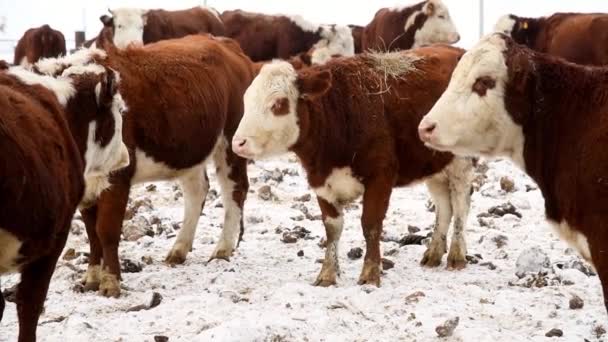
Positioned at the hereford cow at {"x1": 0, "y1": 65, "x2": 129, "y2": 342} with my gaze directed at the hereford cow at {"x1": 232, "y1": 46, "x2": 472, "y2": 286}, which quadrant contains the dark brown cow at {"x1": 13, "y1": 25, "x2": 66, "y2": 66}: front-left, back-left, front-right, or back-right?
front-left

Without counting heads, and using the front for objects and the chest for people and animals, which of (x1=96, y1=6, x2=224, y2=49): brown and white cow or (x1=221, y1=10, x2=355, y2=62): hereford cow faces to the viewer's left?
the brown and white cow

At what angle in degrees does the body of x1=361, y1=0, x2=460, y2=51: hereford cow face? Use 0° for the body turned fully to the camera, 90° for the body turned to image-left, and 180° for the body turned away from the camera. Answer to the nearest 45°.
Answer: approximately 315°

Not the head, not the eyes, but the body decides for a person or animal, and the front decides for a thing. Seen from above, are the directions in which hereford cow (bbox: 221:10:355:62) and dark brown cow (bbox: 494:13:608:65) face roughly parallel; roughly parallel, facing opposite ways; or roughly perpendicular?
roughly parallel, facing opposite ways

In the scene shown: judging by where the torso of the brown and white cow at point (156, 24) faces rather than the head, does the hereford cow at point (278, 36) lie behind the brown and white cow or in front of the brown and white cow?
behind

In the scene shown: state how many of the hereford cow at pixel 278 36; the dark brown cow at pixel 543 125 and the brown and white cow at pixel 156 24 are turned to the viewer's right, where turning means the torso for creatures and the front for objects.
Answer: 1

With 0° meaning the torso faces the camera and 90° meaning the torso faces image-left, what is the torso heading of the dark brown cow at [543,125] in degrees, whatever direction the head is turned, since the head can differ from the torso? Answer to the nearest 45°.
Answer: approximately 90°

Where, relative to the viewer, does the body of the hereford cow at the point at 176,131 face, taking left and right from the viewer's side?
facing the viewer and to the left of the viewer

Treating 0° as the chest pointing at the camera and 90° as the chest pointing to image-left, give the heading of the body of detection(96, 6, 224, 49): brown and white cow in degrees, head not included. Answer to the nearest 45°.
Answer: approximately 90°

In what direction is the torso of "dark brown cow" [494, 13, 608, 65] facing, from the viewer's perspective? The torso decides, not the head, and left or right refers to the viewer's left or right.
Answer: facing to the left of the viewer

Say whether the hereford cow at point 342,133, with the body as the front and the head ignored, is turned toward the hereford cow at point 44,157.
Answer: yes

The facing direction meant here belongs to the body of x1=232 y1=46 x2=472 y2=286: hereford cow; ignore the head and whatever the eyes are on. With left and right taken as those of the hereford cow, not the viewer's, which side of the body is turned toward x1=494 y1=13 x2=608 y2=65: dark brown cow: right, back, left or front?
back

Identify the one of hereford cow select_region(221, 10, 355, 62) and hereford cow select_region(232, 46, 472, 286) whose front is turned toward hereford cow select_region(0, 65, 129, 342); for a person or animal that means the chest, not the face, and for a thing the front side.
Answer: hereford cow select_region(232, 46, 472, 286)

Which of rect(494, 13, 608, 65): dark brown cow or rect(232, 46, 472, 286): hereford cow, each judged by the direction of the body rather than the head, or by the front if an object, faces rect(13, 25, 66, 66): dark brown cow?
rect(494, 13, 608, 65): dark brown cow
